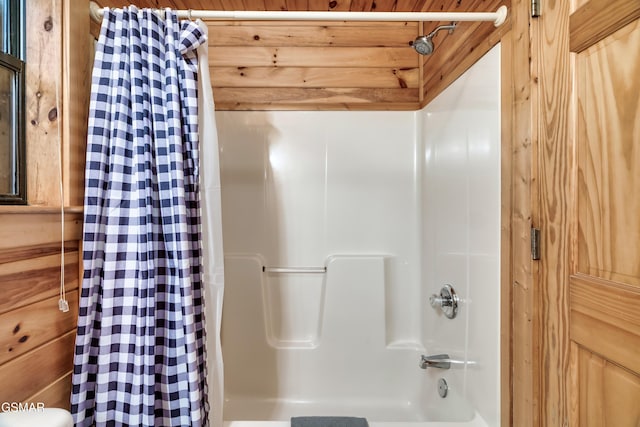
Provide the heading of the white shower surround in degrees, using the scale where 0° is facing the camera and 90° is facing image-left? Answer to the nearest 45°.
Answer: approximately 0°

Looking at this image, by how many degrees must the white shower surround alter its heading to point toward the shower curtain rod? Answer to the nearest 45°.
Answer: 0° — it already faces it

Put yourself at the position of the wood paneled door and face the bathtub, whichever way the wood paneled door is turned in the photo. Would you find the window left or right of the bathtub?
left

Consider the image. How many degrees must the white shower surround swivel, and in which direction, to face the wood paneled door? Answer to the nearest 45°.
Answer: approximately 45° to its left

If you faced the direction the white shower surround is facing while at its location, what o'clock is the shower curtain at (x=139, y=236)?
The shower curtain is roughly at 1 o'clock from the white shower surround.

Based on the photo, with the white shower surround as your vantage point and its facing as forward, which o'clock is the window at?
The window is roughly at 1 o'clock from the white shower surround.
